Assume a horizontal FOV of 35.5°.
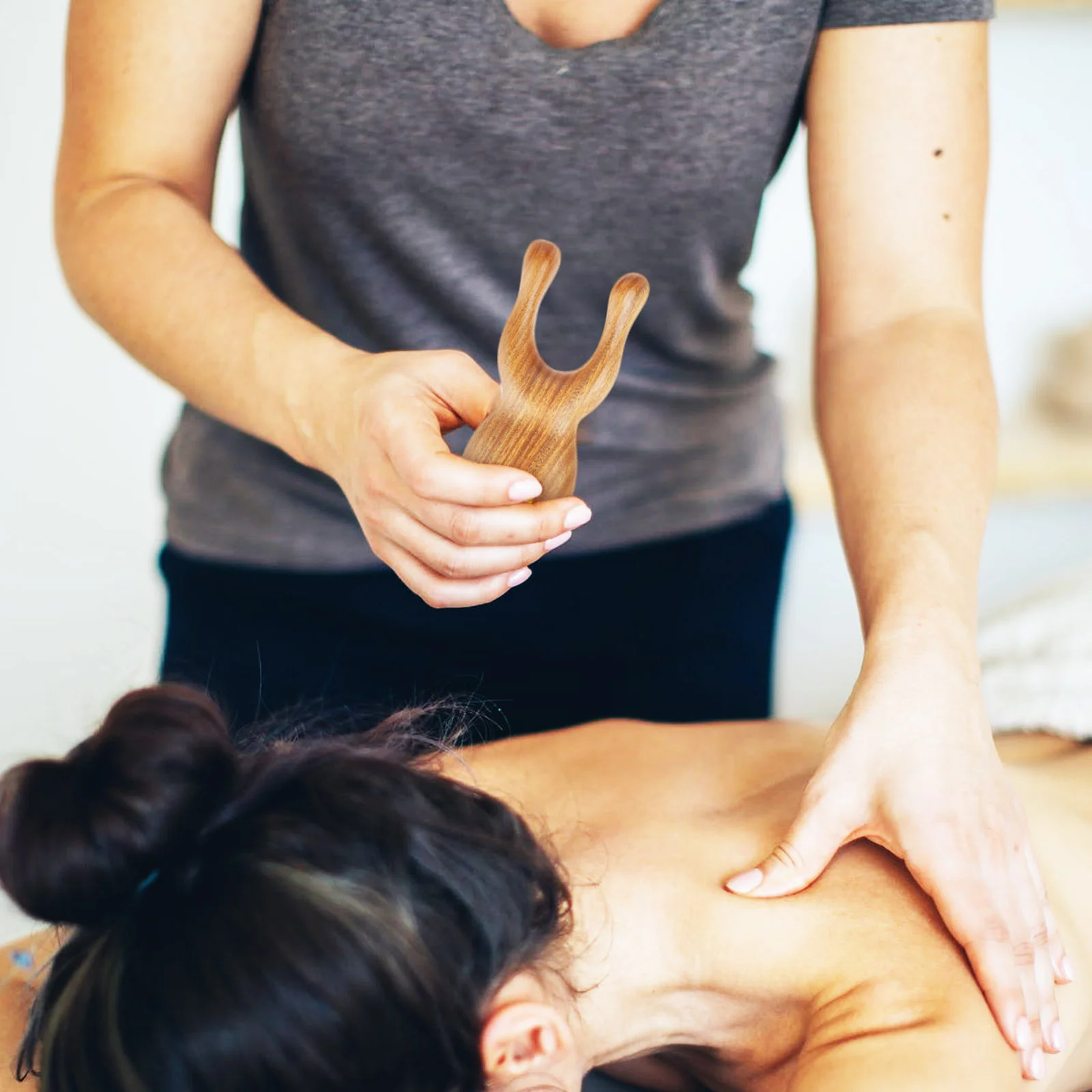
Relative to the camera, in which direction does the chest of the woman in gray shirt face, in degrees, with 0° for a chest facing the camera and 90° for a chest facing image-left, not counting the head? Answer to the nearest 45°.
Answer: approximately 0°

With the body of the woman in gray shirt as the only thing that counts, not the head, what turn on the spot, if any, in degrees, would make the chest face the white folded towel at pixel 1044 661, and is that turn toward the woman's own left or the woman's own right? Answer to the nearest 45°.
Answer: approximately 135° to the woman's own left

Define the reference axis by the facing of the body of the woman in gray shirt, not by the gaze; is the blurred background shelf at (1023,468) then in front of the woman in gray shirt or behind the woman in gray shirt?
behind
